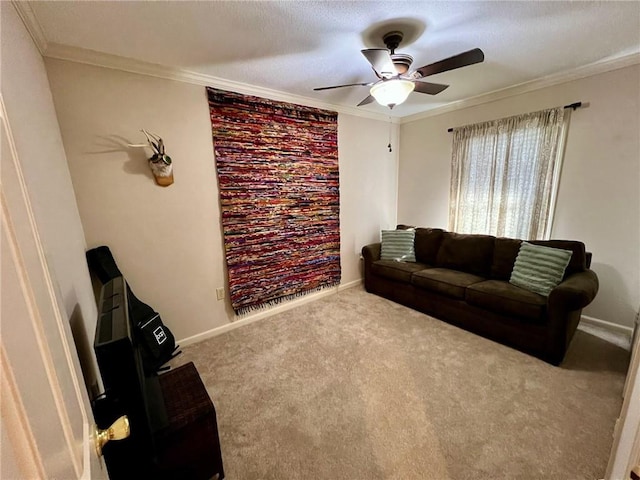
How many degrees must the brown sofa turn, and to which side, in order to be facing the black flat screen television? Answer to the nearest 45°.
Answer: approximately 45° to its left

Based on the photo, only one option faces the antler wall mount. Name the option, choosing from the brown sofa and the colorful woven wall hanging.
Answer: the brown sofa

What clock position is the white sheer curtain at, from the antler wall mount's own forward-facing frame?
The white sheer curtain is roughly at 11 o'clock from the antler wall mount.

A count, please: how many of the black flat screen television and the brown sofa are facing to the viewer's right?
1

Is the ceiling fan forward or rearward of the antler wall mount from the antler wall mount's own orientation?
forward

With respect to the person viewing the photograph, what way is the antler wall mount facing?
facing the viewer and to the right of the viewer

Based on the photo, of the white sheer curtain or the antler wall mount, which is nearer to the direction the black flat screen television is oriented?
the white sheer curtain

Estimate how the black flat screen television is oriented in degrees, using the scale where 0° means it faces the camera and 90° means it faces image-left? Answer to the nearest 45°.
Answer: approximately 270°

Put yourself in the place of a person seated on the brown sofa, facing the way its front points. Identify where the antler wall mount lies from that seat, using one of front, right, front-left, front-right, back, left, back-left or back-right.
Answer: front

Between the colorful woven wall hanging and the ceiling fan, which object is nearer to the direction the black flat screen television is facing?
the ceiling fan

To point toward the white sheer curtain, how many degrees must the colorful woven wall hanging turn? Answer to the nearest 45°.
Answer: approximately 45° to its left

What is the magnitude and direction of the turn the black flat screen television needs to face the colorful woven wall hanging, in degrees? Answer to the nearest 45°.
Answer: approximately 45° to its left
